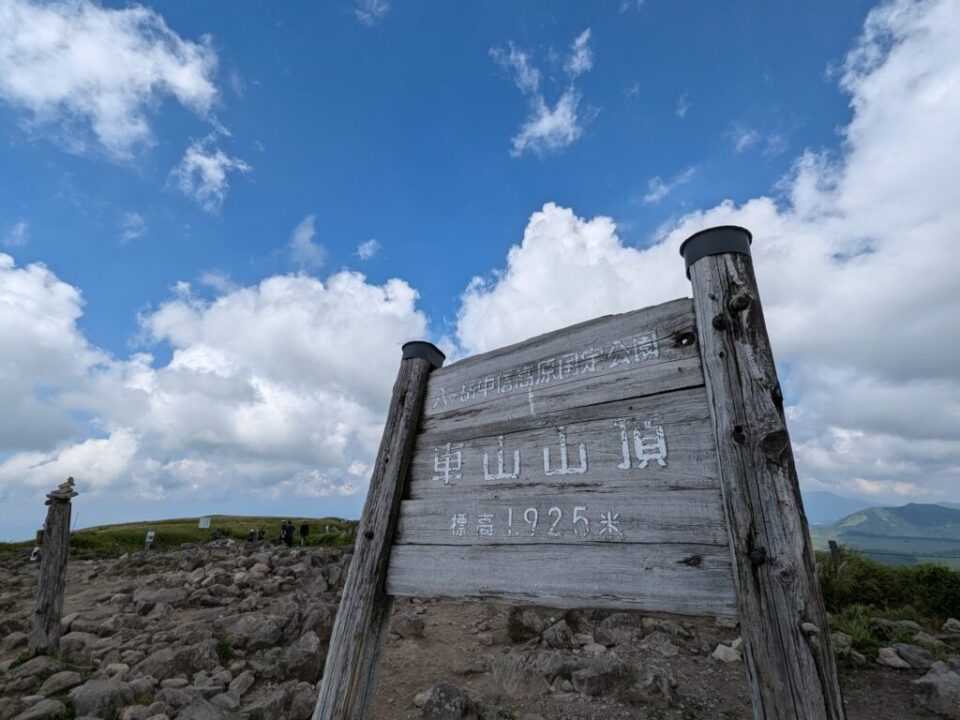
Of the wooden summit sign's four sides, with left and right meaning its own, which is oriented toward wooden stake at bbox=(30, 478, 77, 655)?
right

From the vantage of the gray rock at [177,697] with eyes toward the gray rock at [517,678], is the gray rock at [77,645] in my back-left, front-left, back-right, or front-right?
back-left

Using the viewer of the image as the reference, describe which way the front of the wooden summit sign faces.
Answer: facing the viewer and to the left of the viewer

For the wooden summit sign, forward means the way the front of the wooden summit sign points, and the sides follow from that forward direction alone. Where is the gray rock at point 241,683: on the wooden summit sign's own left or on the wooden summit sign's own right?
on the wooden summit sign's own right

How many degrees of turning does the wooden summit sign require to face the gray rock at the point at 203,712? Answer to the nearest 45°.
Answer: approximately 90° to its right

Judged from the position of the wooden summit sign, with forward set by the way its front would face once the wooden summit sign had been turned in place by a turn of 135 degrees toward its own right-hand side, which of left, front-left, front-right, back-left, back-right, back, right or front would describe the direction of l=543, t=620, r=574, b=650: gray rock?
front

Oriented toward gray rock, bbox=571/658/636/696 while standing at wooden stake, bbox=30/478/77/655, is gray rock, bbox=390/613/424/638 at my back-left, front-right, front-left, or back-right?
front-left

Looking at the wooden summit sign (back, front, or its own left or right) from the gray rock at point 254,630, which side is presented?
right

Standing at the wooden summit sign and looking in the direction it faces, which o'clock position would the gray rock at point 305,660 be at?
The gray rock is roughly at 3 o'clock from the wooden summit sign.

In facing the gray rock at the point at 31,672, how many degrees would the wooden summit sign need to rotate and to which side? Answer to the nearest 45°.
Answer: approximately 90° to its right

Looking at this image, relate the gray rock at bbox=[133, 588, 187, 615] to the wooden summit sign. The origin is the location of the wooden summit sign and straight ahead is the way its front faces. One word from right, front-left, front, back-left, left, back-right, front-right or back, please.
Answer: right
